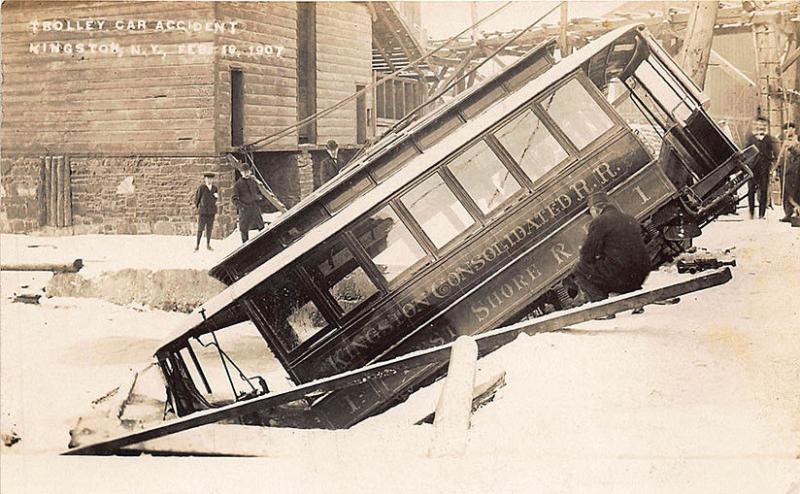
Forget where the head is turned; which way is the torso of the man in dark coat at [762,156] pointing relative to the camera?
toward the camera

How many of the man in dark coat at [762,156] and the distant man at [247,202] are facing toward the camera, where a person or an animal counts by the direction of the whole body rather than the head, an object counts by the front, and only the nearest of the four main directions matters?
2

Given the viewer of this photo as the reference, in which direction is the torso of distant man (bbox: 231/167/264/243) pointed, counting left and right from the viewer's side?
facing the viewer

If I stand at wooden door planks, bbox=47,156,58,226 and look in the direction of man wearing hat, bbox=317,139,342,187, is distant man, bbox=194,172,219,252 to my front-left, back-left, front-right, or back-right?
front-right

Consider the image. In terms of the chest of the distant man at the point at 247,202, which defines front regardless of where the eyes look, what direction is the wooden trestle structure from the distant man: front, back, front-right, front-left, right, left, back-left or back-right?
left

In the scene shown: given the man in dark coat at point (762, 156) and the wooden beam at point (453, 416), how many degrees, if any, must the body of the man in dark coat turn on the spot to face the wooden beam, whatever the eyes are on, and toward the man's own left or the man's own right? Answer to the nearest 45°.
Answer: approximately 45° to the man's own right

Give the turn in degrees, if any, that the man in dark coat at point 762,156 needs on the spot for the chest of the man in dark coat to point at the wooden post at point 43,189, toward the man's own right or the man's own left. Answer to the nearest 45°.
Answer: approximately 45° to the man's own right

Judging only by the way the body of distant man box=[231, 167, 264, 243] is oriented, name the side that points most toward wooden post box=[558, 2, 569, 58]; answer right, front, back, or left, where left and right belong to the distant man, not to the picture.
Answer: left

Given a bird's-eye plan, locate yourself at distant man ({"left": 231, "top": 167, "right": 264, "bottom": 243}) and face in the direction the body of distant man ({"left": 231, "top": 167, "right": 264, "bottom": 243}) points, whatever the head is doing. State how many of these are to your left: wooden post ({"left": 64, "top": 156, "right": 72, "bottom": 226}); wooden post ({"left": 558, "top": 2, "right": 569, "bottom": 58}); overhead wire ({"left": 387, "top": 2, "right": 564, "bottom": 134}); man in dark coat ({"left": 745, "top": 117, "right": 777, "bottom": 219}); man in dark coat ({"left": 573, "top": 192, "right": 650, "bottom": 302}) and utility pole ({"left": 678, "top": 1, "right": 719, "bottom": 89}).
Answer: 5

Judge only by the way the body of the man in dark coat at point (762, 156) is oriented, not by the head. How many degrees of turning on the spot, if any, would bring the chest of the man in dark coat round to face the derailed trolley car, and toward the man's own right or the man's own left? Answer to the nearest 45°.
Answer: approximately 45° to the man's own right
